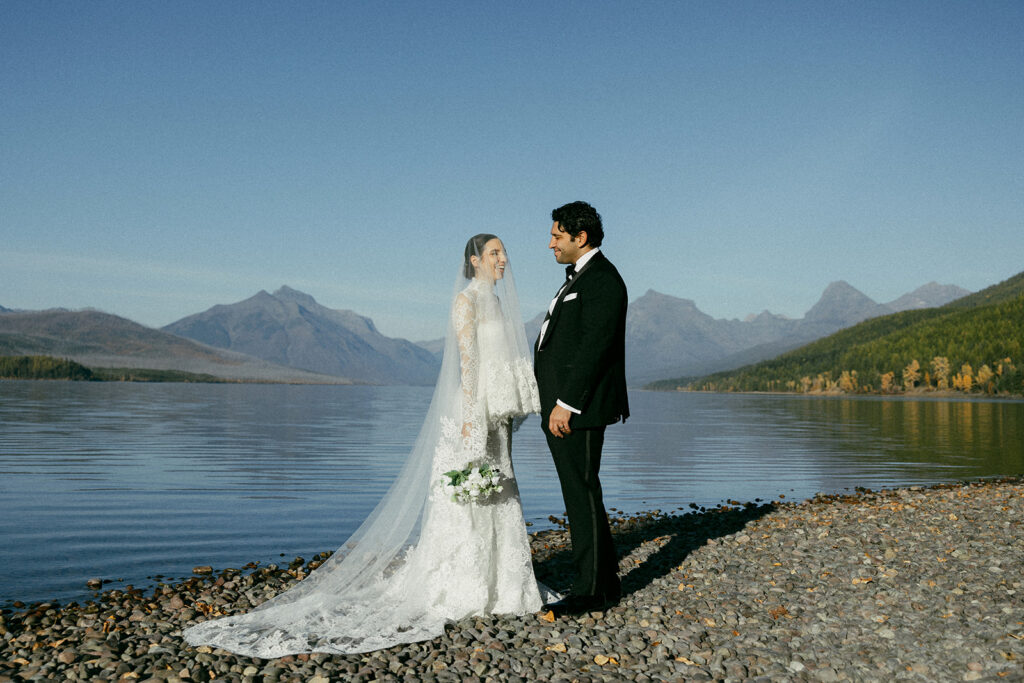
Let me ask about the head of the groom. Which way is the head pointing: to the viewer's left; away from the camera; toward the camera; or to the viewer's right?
to the viewer's left

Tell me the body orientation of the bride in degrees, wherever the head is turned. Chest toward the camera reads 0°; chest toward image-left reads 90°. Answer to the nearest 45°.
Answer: approximately 315°

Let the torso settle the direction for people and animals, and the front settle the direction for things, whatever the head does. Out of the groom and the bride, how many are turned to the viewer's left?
1

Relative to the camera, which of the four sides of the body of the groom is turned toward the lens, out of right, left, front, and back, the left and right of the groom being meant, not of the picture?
left
